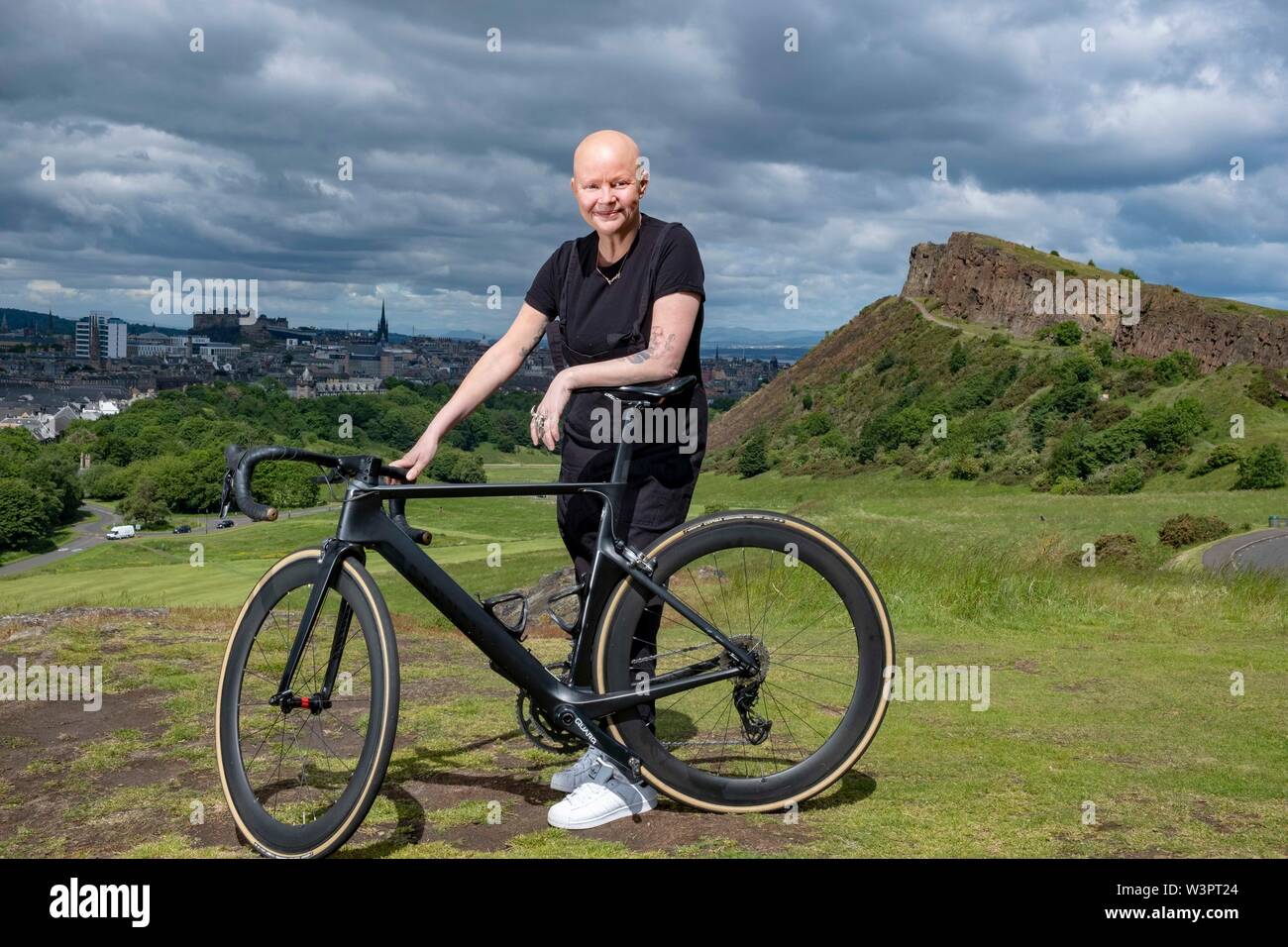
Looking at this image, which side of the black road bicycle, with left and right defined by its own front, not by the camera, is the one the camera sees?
left

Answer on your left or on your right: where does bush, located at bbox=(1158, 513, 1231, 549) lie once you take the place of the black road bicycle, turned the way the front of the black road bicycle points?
on your right
